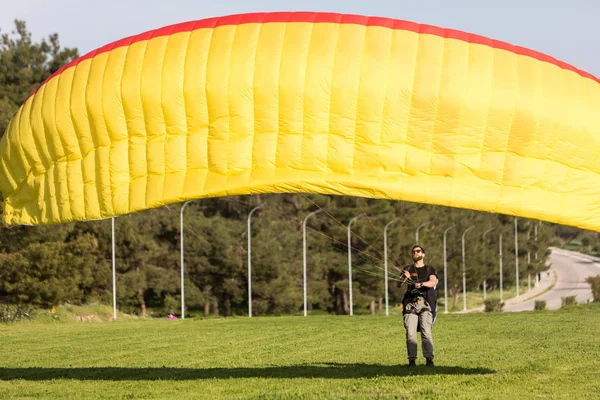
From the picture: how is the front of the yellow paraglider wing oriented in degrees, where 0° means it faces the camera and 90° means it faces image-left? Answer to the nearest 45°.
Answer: approximately 180°

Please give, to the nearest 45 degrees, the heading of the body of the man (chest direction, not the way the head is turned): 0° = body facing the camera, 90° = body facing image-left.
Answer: approximately 0°

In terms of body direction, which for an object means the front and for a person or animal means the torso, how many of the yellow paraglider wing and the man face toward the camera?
1

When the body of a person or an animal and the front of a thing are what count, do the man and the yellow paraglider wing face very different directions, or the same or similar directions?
very different directions
